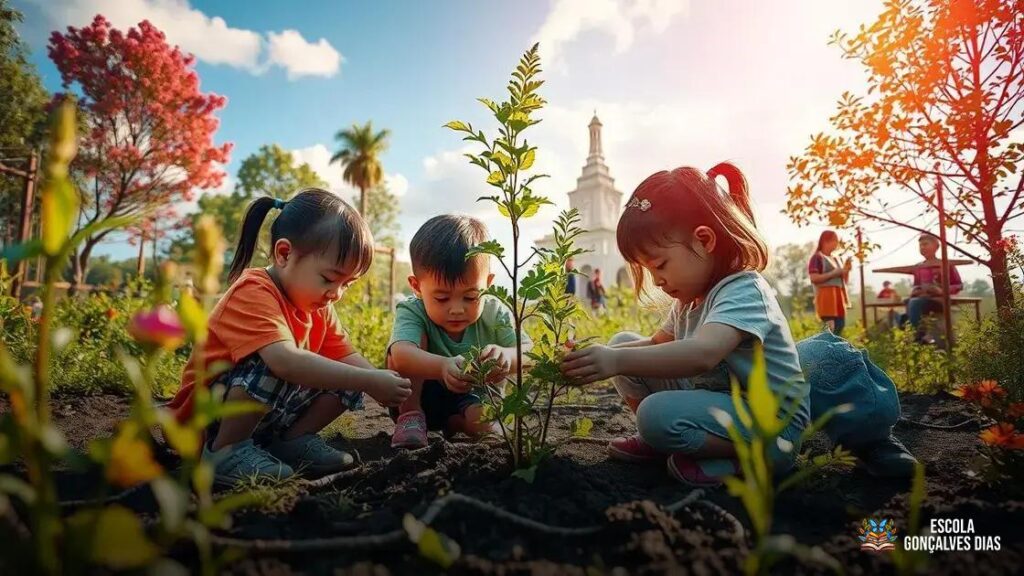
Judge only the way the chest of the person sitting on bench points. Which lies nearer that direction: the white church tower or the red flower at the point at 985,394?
the red flower

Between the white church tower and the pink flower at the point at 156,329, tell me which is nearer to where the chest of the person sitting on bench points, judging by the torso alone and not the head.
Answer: the pink flower

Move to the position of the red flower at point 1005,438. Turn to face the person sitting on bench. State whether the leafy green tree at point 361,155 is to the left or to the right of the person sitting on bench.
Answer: left

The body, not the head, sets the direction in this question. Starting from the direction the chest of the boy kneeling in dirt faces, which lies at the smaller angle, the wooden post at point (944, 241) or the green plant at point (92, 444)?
the green plant

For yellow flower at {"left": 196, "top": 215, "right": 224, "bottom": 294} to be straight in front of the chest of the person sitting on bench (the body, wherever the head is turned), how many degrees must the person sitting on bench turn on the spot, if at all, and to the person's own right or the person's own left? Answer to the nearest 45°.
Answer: approximately 45° to the person's own left

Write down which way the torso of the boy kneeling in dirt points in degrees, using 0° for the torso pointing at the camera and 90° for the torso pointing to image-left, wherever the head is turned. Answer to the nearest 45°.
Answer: approximately 0°

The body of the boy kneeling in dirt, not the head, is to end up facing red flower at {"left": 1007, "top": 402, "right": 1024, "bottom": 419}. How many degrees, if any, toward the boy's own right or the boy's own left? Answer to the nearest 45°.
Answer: approximately 45° to the boy's own left

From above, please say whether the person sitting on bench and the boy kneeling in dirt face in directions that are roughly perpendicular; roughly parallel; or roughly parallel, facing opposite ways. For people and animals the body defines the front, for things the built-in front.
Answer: roughly perpendicular

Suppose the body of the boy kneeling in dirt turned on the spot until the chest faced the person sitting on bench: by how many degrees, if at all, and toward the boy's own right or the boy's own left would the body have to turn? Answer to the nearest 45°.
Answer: approximately 135° to the boy's own left

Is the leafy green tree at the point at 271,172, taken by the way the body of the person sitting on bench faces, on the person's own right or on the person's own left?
on the person's own right

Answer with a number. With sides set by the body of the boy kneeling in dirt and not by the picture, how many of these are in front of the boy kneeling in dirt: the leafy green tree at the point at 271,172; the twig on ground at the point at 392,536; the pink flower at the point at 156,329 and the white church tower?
2
